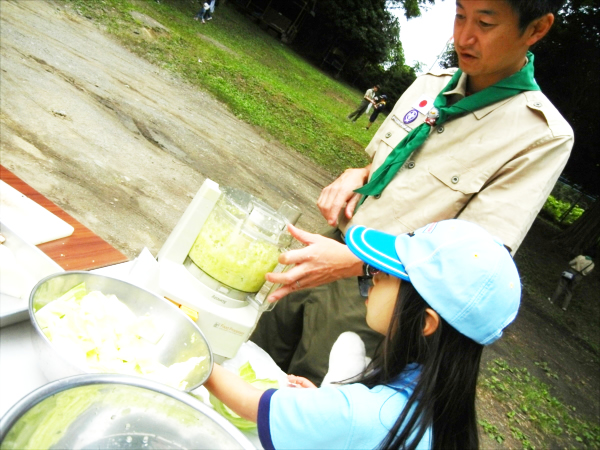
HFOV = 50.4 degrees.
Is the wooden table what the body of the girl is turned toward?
yes

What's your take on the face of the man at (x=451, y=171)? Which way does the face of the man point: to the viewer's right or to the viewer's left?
to the viewer's left

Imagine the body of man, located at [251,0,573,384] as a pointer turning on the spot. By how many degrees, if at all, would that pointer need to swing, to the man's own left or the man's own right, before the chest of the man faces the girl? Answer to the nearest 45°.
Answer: approximately 45° to the man's own left

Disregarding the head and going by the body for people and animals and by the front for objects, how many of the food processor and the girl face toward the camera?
1

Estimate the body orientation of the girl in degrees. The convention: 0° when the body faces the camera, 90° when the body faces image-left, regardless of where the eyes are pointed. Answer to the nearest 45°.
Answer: approximately 90°

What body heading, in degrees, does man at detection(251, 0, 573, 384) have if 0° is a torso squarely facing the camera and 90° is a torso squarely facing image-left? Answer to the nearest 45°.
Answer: approximately 45°

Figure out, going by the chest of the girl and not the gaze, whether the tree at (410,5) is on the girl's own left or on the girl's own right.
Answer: on the girl's own right
